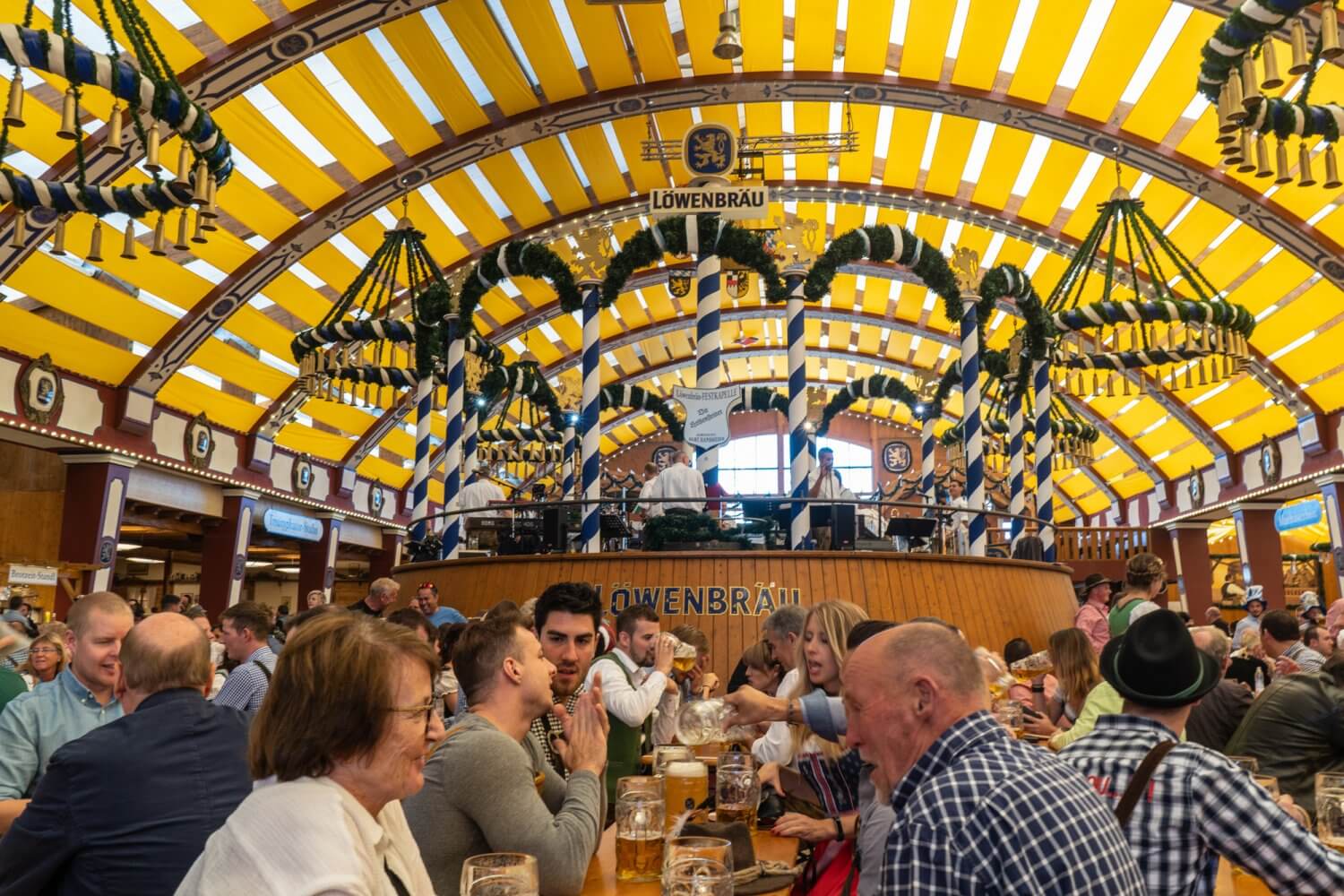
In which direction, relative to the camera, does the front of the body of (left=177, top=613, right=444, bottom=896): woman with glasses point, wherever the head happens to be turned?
to the viewer's right

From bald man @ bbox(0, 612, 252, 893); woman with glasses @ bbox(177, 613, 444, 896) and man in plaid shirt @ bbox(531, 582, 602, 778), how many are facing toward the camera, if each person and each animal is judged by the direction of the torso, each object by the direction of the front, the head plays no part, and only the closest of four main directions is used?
1

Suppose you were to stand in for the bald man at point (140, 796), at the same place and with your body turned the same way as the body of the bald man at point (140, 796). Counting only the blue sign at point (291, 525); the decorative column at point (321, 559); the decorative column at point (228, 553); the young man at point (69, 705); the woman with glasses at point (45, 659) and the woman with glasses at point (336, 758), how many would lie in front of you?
5

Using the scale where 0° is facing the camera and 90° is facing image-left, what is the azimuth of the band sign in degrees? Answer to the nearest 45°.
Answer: approximately 0°

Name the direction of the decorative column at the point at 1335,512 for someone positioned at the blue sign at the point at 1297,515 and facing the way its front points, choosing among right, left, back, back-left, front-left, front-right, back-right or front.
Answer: front-left

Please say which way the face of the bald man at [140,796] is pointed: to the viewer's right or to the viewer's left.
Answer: to the viewer's left

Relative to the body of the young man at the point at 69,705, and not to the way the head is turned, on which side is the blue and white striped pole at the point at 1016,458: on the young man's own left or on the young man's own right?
on the young man's own left

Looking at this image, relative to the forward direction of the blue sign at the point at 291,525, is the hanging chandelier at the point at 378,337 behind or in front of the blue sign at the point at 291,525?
in front

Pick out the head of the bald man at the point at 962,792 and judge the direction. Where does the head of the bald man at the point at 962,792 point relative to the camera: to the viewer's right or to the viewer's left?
to the viewer's left

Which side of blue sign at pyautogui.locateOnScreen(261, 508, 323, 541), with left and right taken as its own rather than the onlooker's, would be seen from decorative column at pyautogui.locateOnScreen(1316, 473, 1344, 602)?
front

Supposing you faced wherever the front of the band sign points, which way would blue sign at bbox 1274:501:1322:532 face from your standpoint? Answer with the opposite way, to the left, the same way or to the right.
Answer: to the right

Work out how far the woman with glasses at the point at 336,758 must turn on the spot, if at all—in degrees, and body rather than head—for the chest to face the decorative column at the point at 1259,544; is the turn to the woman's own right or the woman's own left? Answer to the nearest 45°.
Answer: approximately 45° to the woman's own left

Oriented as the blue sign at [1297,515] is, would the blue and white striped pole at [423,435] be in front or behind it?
in front

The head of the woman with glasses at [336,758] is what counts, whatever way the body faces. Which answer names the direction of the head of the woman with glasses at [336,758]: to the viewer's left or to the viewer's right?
to the viewer's right

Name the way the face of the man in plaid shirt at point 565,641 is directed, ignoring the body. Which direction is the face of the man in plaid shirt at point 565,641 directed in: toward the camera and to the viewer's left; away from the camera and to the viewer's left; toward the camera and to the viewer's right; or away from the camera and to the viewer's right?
toward the camera and to the viewer's left

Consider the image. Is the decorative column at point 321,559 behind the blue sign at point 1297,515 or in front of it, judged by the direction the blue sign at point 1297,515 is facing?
in front

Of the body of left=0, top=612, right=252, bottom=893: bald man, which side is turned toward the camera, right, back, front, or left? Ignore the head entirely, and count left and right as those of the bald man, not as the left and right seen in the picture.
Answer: back
